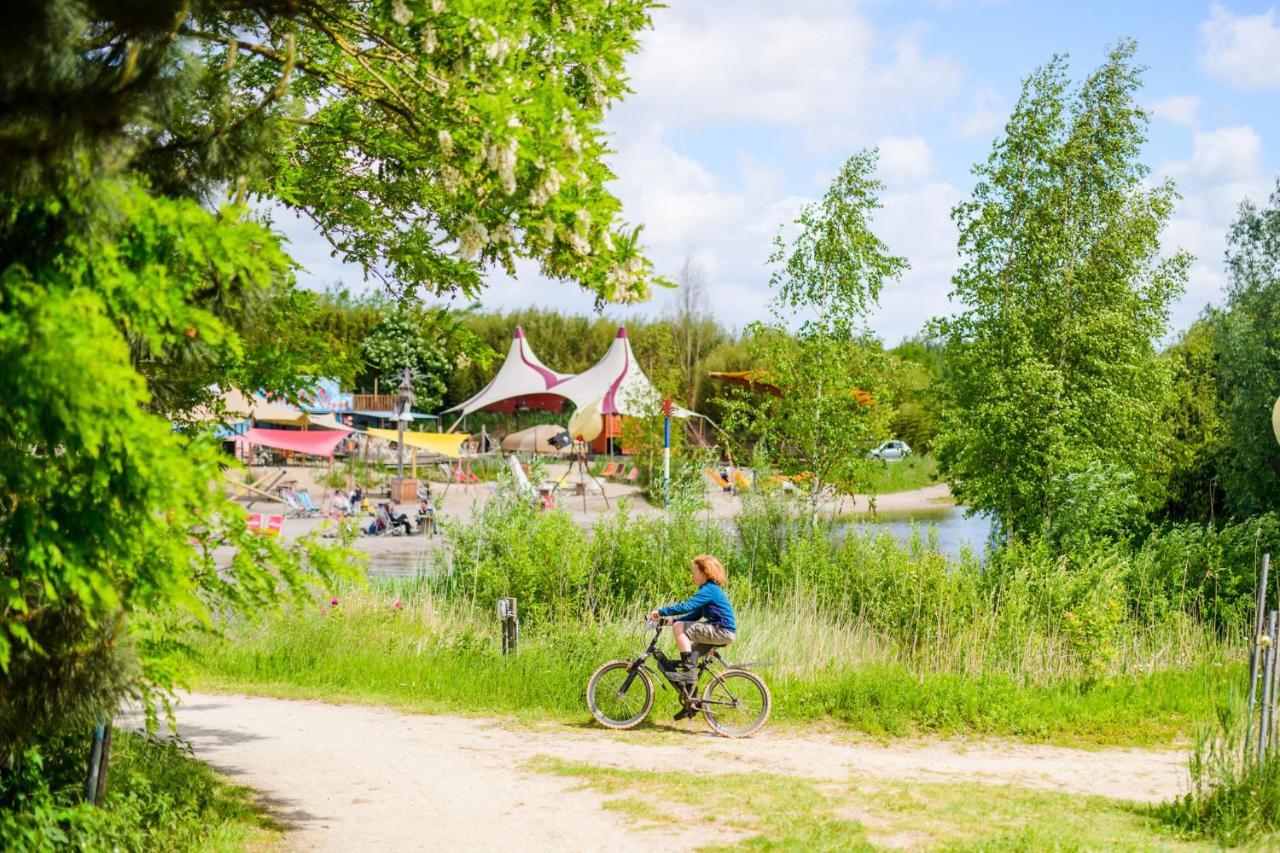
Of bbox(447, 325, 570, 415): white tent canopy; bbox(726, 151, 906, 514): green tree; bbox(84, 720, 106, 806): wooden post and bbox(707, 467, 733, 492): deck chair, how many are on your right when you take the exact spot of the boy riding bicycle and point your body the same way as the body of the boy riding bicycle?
3

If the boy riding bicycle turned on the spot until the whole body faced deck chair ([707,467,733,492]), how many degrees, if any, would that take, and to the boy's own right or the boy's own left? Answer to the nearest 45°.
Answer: approximately 90° to the boy's own right

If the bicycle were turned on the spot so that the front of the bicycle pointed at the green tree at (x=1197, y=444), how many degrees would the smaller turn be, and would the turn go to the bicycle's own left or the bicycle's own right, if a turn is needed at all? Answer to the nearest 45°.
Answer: approximately 135° to the bicycle's own right

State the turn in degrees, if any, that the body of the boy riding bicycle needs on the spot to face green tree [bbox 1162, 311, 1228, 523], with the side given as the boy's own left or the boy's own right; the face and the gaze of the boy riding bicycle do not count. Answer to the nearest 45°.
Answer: approximately 135° to the boy's own right

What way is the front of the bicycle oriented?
to the viewer's left

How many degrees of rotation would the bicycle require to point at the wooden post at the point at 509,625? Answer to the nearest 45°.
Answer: approximately 45° to its right

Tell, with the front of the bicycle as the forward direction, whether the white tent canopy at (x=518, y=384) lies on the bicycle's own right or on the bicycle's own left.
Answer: on the bicycle's own right

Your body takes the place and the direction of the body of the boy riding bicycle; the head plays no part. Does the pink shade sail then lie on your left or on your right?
on your right

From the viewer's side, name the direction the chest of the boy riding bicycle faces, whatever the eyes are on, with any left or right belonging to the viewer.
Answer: facing to the left of the viewer
